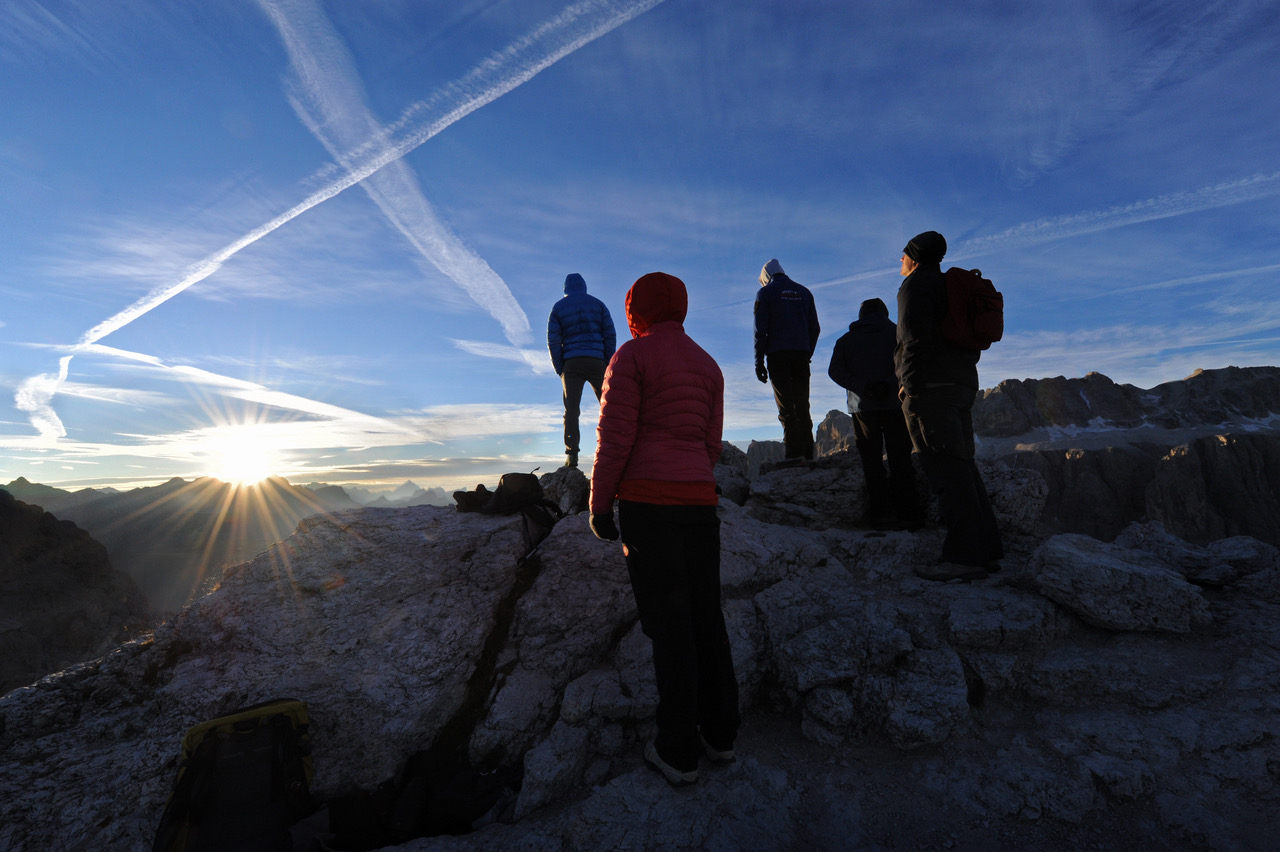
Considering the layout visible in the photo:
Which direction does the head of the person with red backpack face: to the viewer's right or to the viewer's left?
to the viewer's left

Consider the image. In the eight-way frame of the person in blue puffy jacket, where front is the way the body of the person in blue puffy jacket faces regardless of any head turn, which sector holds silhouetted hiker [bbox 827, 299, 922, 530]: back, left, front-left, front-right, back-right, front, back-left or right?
back-right

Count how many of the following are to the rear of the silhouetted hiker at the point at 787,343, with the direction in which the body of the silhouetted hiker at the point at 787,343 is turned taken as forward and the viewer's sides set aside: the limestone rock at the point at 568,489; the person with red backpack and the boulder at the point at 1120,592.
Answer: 2

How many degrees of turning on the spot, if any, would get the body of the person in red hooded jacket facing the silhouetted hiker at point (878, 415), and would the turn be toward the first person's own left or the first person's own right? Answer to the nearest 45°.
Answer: approximately 90° to the first person's own right

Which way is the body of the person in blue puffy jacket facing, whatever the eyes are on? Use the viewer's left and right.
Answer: facing away from the viewer

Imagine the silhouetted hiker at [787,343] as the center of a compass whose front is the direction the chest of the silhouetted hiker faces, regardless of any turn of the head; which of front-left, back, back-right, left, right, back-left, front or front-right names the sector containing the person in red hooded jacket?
back-left

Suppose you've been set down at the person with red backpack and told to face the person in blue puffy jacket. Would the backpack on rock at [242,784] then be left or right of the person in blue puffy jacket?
left

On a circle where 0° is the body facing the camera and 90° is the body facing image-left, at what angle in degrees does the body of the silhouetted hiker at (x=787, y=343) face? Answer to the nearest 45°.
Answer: approximately 135°

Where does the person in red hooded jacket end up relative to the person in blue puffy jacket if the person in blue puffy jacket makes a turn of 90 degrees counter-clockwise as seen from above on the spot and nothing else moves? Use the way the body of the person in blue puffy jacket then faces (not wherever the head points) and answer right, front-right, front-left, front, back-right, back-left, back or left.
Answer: left
